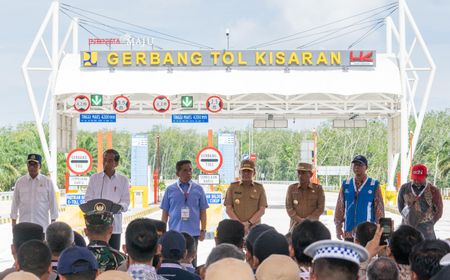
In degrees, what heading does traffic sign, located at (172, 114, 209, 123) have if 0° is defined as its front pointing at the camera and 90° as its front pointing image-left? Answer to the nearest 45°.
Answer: approximately 0°

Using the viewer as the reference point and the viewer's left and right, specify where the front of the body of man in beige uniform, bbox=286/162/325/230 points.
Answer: facing the viewer

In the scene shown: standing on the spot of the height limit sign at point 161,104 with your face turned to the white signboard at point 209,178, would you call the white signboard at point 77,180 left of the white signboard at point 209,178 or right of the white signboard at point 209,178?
right

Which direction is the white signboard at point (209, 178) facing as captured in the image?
toward the camera

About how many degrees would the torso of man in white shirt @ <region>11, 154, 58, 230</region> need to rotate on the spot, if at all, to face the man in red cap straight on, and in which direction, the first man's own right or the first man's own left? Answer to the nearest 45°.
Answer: approximately 45° to the first man's own left

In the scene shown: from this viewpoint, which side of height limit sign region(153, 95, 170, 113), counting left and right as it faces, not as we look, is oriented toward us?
front

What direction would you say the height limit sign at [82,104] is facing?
toward the camera

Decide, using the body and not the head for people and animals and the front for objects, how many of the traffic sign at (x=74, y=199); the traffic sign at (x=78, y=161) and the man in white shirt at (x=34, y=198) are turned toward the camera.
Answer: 3

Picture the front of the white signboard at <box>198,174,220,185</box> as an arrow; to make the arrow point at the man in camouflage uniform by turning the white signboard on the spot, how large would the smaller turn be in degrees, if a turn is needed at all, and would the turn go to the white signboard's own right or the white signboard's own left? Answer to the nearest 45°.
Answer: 0° — it already faces them
